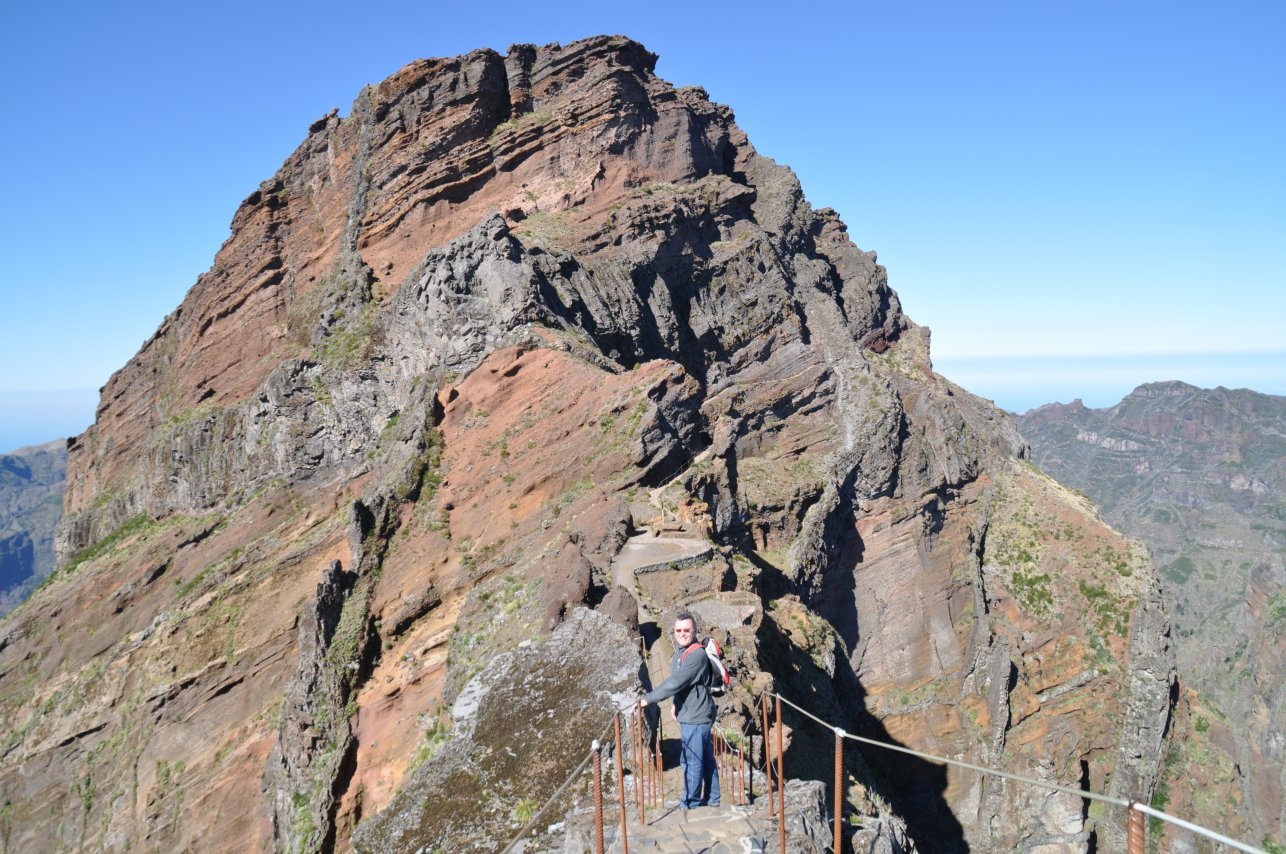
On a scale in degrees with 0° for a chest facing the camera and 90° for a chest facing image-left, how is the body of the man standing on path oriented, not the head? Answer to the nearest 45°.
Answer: approximately 45°

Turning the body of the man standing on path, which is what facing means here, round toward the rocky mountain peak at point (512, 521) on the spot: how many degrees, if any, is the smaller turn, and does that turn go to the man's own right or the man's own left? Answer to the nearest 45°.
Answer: approximately 135° to the man's own right
